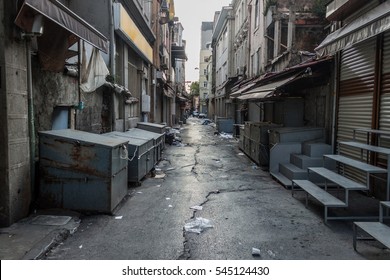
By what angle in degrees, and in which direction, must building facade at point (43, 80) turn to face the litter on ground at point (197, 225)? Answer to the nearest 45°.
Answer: approximately 45° to its right

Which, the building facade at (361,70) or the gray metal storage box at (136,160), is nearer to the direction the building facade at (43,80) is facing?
the building facade

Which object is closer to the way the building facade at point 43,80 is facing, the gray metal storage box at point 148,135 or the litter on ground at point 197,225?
the litter on ground

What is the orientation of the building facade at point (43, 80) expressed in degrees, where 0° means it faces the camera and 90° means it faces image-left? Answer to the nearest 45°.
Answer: approximately 270°

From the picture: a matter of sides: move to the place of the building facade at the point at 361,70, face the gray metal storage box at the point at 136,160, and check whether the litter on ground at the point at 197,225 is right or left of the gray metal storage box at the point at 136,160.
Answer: left

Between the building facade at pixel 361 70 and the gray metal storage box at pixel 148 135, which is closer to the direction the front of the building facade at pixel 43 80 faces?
the building facade

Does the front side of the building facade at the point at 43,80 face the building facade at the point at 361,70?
yes
